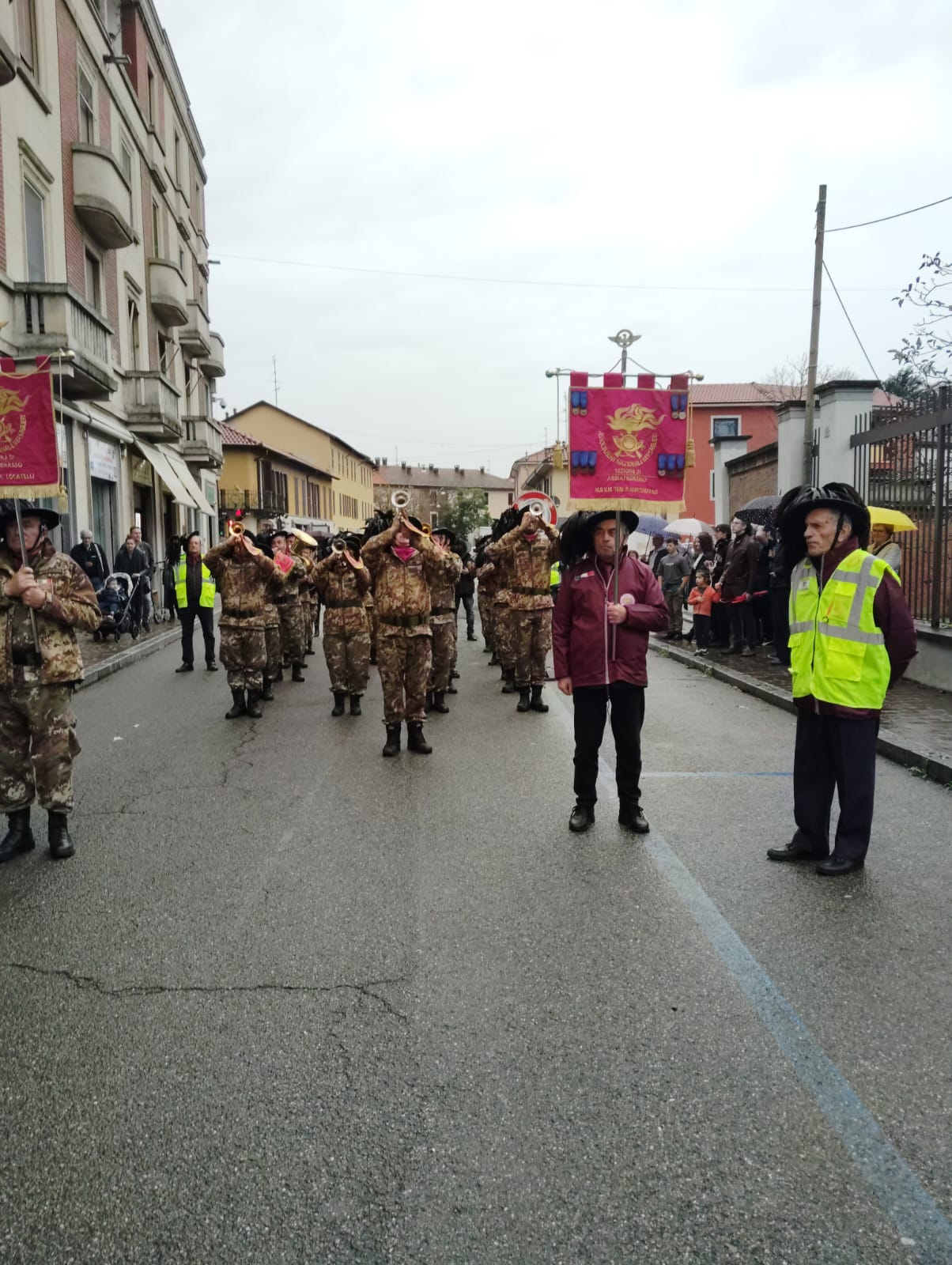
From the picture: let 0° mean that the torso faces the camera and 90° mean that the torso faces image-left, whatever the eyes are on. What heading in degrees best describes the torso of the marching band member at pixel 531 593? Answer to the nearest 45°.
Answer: approximately 0°

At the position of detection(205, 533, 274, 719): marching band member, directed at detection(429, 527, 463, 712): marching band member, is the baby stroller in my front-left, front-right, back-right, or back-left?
back-left

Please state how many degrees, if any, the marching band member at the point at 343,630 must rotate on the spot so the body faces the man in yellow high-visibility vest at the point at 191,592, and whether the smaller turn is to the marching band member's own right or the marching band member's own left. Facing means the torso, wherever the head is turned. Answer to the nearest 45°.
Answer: approximately 135° to the marching band member's own right

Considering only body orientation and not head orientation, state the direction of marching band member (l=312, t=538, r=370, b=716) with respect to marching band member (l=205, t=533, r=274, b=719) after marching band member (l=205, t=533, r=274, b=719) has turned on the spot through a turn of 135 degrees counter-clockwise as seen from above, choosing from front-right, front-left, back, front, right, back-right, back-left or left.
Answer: front-right

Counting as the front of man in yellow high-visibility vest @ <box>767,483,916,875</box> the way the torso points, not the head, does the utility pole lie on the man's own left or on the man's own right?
on the man's own right

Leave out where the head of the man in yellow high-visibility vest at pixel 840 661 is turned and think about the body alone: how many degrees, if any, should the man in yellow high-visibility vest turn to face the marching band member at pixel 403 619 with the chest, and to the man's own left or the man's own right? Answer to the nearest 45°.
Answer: approximately 90° to the man's own right

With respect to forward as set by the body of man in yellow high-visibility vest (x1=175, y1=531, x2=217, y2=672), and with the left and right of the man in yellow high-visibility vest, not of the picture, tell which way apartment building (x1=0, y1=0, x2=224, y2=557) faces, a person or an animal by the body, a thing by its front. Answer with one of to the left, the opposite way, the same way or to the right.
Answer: to the left

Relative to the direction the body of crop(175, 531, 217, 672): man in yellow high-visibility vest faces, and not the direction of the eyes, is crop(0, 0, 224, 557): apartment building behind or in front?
behind

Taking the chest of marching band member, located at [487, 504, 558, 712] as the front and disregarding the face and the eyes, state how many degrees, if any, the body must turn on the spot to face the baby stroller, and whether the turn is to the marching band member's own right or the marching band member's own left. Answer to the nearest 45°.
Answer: approximately 135° to the marching band member's own right

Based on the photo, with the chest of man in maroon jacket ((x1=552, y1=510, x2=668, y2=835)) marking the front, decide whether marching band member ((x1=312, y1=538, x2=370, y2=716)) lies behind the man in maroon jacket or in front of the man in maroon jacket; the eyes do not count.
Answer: behind

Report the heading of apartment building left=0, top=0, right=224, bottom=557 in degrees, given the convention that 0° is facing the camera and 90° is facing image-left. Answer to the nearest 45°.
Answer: approximately 270°

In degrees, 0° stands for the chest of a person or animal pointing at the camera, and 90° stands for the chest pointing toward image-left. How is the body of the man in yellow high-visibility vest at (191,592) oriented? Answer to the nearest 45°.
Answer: approximately 0°
